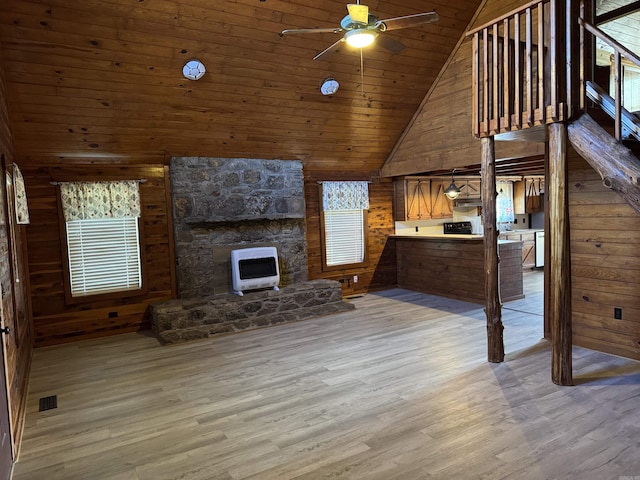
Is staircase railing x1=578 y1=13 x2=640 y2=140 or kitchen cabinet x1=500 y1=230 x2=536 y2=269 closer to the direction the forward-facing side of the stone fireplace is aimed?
the staircase railing

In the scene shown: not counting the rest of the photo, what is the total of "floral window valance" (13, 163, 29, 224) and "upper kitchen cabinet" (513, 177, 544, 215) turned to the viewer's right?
1

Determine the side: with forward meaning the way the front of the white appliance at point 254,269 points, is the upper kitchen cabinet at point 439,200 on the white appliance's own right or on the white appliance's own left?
on the white appliance's own left

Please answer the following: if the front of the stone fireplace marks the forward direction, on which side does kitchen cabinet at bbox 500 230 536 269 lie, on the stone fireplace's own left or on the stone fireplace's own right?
on the stone fireplace's own left

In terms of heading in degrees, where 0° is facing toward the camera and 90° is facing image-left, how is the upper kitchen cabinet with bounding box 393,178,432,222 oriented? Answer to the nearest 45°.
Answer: approximately 315°

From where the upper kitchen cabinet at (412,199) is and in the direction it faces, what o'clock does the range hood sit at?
The range hood is roughly at 9 o'clock from the upper kitchen cabinet.

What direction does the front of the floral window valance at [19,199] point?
to the viewer's right

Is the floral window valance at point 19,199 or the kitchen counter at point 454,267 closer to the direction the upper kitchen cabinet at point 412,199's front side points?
the kitchen counter

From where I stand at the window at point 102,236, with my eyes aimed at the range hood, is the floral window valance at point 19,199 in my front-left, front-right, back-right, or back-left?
back-right

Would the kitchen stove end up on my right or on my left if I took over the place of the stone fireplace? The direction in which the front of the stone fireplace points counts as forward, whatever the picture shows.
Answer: on my left

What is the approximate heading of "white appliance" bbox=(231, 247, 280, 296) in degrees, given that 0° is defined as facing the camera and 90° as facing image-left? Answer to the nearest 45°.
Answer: approximately 315°

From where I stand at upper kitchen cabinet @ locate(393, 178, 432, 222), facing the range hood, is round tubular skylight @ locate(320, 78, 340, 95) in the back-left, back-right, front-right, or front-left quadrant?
back-right
